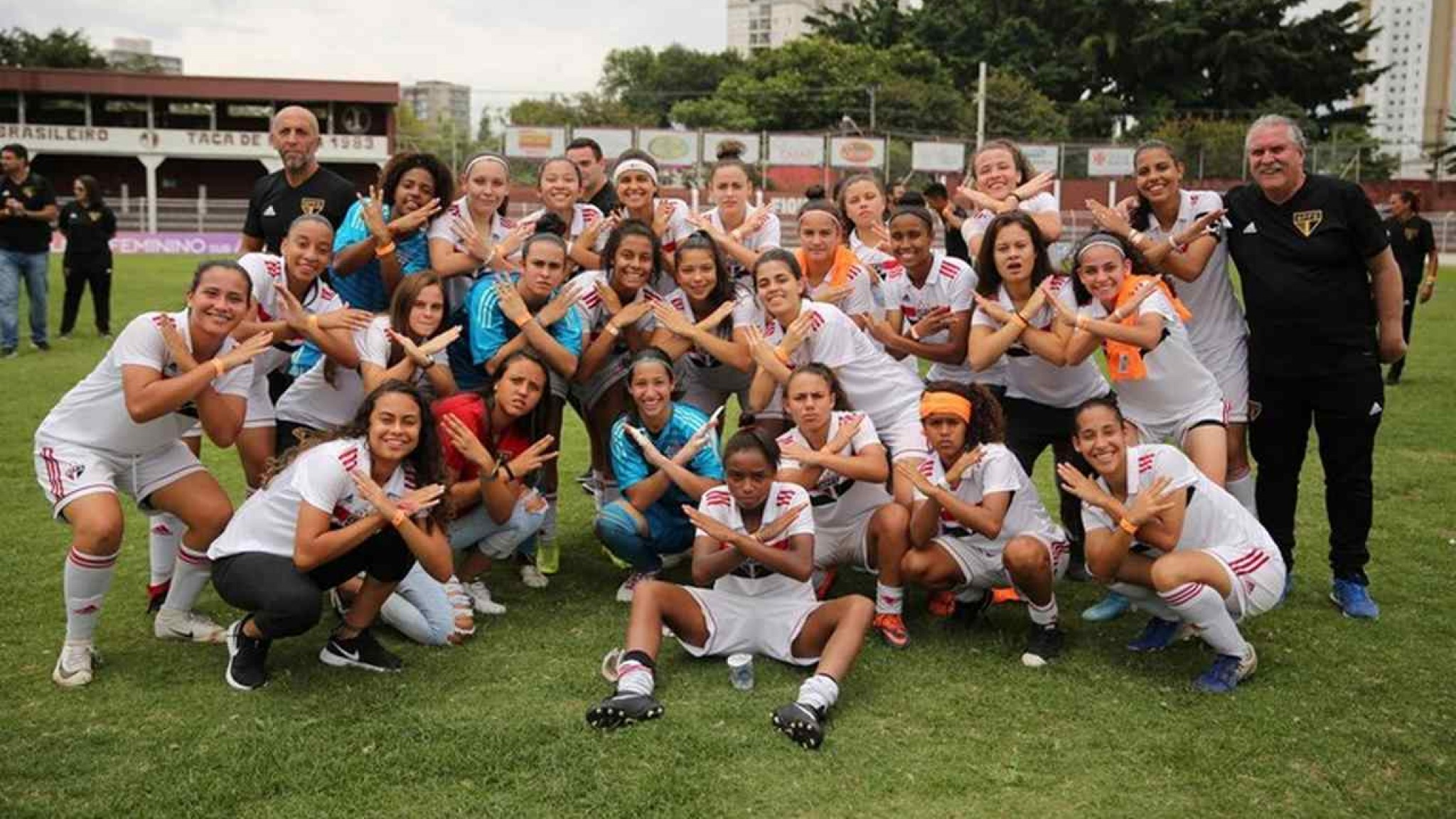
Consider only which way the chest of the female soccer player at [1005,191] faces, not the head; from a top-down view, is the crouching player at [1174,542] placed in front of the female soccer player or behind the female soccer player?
in front

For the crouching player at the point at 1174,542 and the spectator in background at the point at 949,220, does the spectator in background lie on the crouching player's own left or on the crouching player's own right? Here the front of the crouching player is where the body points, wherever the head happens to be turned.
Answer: on the crouching player's own right

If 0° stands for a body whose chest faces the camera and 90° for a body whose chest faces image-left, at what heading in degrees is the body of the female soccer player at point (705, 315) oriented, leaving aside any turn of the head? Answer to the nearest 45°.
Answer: approximately 0°
